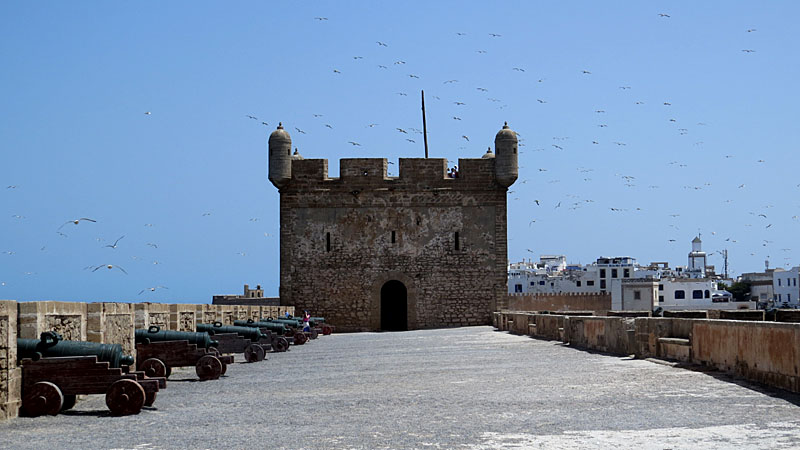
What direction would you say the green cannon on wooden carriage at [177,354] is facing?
to the viewer's left

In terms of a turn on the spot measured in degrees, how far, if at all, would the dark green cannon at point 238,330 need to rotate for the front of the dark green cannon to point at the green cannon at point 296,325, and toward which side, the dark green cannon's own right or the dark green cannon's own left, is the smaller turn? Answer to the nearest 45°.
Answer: approximately 90° to the dark green cannon's own right

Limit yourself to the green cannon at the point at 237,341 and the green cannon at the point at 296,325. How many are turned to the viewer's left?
2

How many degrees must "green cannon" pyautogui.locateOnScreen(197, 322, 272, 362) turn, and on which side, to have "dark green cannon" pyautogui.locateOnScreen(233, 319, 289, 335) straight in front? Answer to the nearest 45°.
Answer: approximately 90° to its right

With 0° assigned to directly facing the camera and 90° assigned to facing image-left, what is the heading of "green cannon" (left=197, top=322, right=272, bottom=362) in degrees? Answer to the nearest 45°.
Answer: approximately 90°

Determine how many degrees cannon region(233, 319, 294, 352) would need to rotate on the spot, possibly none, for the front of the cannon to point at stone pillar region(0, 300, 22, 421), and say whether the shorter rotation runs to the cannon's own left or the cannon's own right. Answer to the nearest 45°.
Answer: approximately 90° to the cannon's own left

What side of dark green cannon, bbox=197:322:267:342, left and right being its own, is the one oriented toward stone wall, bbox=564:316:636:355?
back

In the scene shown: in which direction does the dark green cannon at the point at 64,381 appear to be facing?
to the viewer's left

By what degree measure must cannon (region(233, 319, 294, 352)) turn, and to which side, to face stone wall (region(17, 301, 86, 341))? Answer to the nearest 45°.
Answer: approximately 90° to its left

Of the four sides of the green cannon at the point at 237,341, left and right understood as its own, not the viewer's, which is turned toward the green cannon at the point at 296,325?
right

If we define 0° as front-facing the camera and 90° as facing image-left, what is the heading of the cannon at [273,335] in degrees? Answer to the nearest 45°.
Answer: approximately 90°

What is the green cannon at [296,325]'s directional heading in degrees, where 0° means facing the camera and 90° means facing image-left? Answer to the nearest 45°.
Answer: approximately 90°
